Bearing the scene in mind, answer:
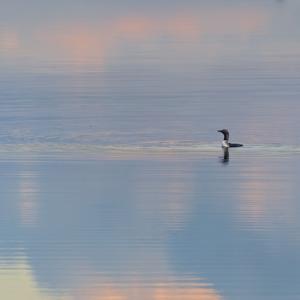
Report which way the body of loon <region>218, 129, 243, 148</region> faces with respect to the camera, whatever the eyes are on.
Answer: to the viewer's left
